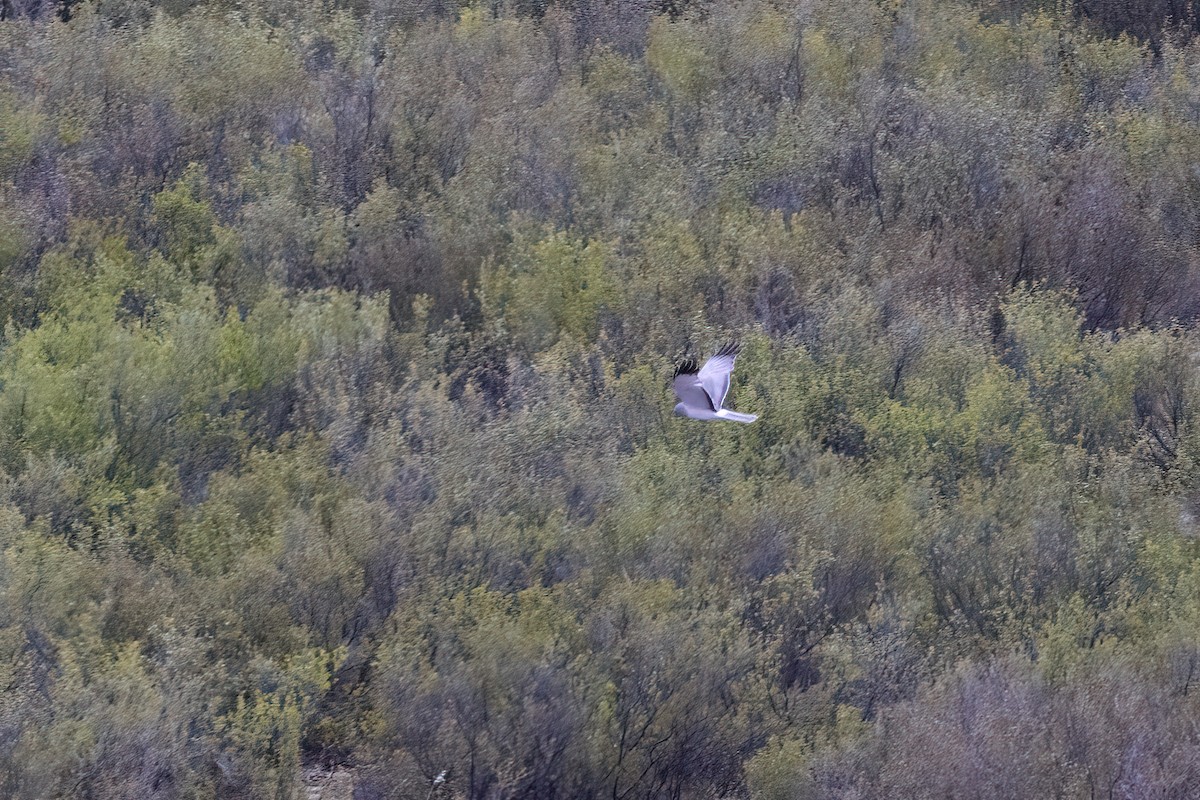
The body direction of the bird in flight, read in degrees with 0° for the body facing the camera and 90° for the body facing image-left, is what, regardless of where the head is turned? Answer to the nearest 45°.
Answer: approximately 90°
